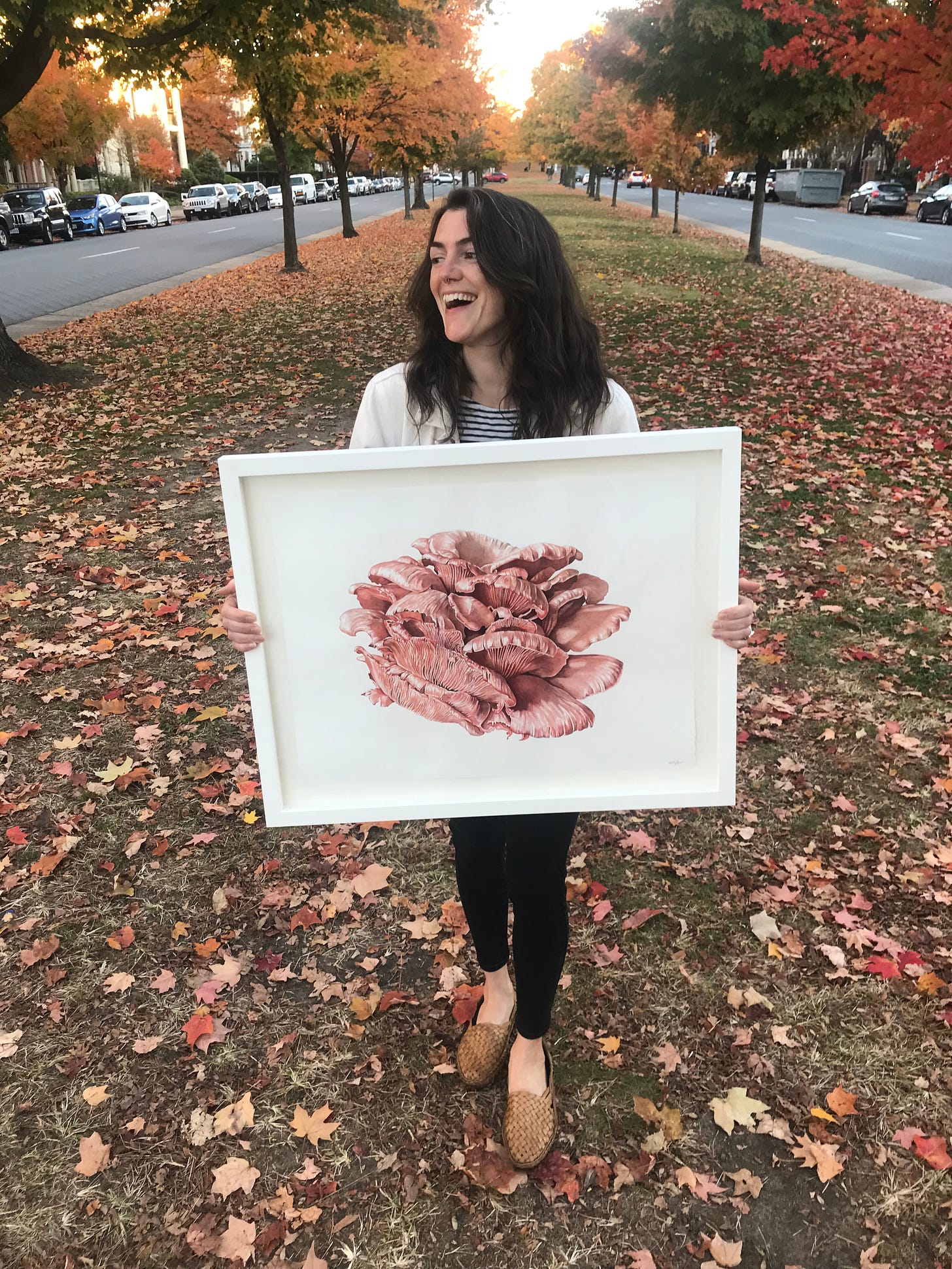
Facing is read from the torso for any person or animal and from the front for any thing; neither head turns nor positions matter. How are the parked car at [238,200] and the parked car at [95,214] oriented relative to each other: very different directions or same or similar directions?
same or similar directions

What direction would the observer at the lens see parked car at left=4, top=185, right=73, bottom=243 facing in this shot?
facing the viewer and to the left of the viewer

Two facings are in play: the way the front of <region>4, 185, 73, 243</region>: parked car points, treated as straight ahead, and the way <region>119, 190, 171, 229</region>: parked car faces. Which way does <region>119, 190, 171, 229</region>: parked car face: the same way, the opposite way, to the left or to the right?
the same way

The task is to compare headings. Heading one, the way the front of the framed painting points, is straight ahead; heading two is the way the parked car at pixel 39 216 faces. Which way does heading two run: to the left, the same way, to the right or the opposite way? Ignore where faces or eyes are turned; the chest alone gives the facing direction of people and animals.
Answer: the same way

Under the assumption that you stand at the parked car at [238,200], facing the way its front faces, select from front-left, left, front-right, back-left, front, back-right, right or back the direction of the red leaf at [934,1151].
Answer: front-left

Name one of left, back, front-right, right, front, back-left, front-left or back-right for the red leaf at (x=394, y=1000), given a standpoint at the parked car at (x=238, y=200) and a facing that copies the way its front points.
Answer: front-left

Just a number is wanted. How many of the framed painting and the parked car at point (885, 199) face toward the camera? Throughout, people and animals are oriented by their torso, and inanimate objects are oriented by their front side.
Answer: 1

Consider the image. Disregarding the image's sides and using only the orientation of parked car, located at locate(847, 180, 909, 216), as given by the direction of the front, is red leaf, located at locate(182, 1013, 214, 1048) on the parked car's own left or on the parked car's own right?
on the parked car's own left

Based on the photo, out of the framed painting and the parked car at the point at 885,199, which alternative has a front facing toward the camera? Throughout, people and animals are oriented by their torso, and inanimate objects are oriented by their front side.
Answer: the framed painting

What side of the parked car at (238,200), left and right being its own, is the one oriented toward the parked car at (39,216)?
front

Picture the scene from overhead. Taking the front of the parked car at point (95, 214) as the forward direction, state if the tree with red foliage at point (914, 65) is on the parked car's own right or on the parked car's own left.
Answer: on the parked car's own left

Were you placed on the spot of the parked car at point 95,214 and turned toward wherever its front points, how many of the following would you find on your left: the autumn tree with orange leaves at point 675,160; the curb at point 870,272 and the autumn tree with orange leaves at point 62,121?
2

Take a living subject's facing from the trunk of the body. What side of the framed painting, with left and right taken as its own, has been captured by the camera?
front

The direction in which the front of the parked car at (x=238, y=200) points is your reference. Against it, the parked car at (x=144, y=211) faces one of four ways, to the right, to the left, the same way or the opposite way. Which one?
the same way

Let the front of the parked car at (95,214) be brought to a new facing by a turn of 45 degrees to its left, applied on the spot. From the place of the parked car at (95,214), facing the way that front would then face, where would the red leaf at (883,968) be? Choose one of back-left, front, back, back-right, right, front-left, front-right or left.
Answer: front

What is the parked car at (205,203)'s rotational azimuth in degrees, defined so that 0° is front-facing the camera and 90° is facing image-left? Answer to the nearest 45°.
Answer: approximately 45°
